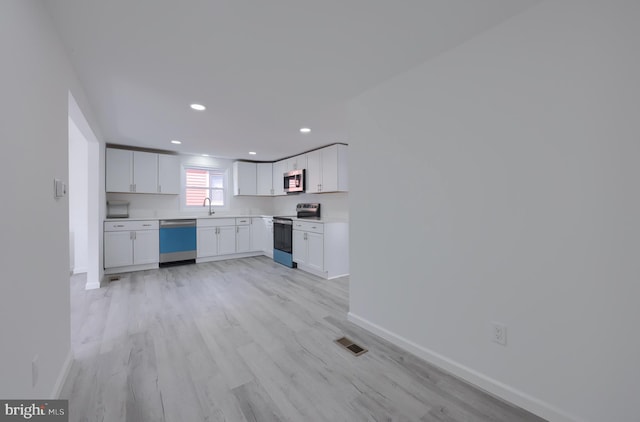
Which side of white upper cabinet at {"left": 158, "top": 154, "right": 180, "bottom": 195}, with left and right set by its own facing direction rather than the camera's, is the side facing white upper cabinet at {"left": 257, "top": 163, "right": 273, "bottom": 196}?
left

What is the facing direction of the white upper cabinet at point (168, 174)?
toward the camera

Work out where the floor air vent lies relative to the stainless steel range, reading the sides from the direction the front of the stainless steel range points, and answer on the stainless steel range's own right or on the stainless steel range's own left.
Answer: on the stainless steel range's own left

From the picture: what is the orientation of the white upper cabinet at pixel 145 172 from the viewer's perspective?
toward the camera

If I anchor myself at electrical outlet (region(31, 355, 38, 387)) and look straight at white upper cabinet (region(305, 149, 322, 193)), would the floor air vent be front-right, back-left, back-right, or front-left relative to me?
front-right

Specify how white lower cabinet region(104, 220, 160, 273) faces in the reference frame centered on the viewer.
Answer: facing the viewer

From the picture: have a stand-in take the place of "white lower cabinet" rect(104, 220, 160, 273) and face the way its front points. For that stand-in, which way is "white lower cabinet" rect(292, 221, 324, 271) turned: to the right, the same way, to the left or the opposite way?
to the right

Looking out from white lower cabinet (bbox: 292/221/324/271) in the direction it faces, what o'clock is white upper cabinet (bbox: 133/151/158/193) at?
The white upper cabinet is roughly at 2 o'clock from the white lower cabinet.

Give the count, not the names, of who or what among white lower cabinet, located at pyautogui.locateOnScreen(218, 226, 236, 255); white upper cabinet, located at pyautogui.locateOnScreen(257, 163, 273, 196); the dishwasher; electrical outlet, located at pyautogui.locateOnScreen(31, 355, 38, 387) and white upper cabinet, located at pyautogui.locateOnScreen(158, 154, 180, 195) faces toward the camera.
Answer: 4

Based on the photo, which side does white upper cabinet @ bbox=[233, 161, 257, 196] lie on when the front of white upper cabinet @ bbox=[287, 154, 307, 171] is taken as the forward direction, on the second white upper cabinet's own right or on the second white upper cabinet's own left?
on the second white upper cabinet's own right

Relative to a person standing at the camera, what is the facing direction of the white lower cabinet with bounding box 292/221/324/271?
facing the viewer and to the left of the viewer

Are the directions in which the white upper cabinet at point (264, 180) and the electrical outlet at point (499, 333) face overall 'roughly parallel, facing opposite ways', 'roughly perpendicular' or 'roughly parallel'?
roughly perpendicular
